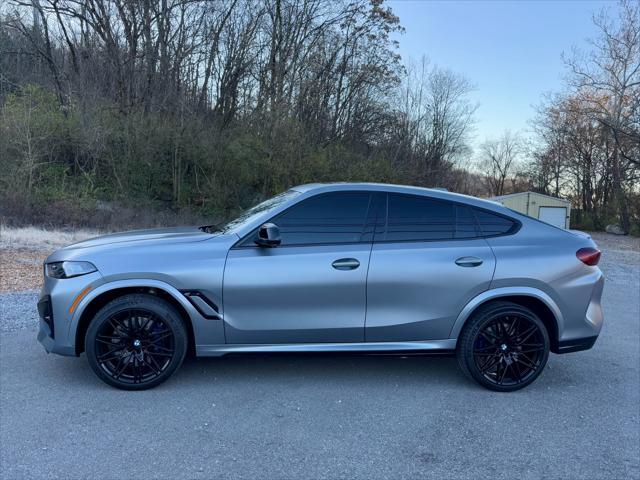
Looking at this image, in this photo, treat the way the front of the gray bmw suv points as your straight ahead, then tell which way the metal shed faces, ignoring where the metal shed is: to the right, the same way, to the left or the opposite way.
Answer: to the left

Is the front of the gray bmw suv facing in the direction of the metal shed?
no

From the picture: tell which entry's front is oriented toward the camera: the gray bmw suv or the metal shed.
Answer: the metal shed

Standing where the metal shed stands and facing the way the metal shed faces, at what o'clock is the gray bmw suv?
The gray bmw suv is roughly at 12 o'clock from the metal shed.

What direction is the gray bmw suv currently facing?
to the viewer's left

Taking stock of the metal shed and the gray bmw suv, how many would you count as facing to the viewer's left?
1

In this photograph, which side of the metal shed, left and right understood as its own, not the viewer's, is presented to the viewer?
front
